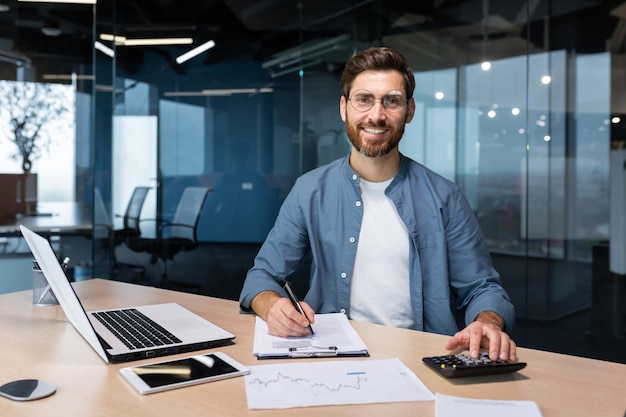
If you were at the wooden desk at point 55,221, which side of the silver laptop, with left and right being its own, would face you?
left

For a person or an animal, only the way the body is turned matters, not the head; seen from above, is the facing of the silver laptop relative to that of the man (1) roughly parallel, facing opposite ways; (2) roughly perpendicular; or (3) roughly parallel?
roughly perpendicular

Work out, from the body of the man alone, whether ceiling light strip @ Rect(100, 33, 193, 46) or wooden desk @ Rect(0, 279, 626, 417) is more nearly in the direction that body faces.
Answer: the wooden desk

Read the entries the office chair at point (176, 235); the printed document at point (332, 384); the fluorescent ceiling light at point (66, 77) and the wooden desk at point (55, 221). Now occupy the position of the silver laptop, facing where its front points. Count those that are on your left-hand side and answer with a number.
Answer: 3

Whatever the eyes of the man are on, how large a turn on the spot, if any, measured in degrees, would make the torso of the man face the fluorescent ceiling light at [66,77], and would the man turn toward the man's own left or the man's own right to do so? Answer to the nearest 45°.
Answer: approximately 135° to the man's own right

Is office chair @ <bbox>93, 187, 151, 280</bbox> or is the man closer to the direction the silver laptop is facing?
the man

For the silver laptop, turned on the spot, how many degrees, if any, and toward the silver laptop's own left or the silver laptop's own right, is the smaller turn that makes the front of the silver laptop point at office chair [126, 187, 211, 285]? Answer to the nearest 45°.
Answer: approximately 90° to the silver laptop's own left

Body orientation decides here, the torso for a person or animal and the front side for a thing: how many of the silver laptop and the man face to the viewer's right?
1

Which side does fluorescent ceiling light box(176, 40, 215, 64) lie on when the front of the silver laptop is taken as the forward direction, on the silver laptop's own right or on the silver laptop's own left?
on the silver laptop's own left

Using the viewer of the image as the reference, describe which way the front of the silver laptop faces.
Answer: facing to the right of the viewer

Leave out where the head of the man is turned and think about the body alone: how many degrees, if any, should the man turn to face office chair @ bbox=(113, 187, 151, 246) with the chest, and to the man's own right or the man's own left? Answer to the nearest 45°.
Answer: approximately 135° to the man's own right

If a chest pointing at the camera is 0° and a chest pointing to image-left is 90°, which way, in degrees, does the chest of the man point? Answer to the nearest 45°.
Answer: approximately 0°

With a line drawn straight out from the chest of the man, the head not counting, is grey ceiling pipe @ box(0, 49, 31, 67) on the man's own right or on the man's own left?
on the man's own right
